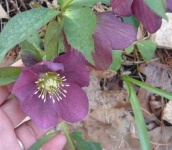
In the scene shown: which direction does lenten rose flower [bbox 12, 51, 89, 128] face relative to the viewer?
toward the camera

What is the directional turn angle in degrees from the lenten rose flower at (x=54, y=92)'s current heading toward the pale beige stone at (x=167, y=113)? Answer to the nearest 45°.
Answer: approximately 135° to its left
